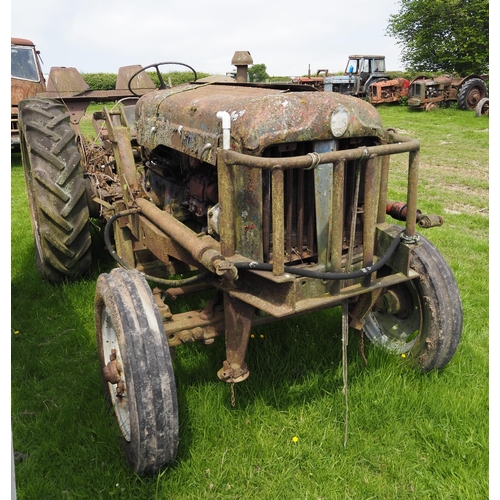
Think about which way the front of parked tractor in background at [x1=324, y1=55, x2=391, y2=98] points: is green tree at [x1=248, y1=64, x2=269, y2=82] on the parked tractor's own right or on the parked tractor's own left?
on the parked tractor's own right

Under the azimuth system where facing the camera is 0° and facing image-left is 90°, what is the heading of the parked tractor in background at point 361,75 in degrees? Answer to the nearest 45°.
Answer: approximately 45°

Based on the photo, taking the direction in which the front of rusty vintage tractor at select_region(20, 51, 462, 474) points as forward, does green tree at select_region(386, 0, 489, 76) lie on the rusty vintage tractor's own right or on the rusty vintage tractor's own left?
on the rusty vintage tractor's own left

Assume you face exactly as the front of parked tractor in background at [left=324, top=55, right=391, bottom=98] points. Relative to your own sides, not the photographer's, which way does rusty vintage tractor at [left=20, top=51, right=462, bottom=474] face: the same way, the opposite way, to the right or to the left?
to the left

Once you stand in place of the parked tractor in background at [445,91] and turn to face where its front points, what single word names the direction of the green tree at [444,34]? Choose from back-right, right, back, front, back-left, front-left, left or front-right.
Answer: back-right

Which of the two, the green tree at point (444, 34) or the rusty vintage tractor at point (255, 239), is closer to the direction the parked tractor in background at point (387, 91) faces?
the rusty vintage tractor
